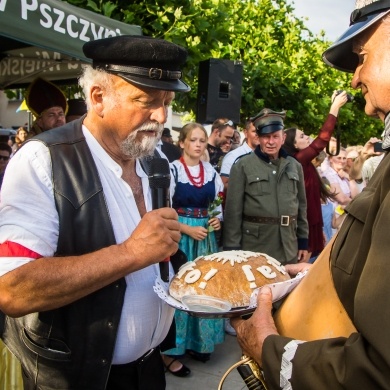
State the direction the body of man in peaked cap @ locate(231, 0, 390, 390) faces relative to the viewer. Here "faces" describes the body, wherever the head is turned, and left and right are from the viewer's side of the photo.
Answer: facing to the left of the viewer

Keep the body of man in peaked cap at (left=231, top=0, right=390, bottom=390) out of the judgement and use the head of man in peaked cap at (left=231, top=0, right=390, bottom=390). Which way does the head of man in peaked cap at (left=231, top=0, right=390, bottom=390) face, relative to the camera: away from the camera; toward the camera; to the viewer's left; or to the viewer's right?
to the viewer's left

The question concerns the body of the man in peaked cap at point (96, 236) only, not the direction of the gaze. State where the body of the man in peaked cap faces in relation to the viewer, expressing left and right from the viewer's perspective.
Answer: facing the viewer and to the right of the viewer

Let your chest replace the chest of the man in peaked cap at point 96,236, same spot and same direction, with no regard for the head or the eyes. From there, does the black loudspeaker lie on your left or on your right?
on your left

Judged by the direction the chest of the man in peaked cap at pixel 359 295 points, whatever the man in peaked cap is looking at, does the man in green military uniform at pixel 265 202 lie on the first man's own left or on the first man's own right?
on the first man's own right

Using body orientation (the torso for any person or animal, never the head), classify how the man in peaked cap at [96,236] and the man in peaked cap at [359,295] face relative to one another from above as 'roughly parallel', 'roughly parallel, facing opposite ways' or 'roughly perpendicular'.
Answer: roughly parallel, facing opposite ways

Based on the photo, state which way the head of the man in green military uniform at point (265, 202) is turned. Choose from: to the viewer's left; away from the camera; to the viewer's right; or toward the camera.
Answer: toward the camera
